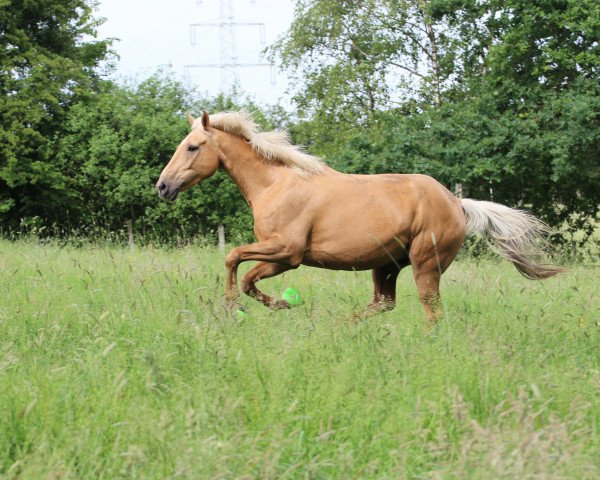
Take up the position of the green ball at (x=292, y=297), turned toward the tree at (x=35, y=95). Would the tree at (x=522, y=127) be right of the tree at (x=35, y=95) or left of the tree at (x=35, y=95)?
right

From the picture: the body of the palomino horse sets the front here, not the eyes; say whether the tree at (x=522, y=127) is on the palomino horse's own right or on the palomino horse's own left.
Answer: on the palomino horse's own right

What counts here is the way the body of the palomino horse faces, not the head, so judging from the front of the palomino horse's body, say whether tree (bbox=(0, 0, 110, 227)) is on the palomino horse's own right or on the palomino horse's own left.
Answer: on the palomino horse's own right

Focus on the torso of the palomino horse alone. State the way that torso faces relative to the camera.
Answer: to the viewer's left
